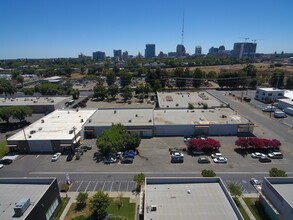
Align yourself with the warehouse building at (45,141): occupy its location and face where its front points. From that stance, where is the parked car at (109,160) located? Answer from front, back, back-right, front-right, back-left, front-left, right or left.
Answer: front-left

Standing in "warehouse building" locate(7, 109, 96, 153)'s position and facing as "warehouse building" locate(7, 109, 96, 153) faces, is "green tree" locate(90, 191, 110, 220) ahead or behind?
ahead

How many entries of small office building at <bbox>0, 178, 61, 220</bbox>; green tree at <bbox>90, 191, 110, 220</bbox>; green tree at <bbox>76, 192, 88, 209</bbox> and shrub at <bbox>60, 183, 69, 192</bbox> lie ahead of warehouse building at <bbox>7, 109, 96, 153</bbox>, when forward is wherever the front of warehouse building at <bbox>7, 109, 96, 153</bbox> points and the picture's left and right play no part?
4

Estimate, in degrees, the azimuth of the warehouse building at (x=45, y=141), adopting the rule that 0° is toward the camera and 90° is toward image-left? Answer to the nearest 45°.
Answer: approximately 0°

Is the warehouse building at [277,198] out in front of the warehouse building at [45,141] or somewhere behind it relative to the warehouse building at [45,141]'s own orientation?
in front

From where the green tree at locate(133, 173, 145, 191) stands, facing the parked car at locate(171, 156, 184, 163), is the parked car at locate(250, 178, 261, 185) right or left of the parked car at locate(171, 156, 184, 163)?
right

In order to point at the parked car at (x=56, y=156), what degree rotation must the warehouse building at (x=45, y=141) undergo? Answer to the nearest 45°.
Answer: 0° — it already faces it

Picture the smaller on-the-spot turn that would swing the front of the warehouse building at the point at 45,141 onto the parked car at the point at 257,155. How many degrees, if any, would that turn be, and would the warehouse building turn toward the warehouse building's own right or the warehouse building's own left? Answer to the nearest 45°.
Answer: approximately 45° to the warehouse building's own left

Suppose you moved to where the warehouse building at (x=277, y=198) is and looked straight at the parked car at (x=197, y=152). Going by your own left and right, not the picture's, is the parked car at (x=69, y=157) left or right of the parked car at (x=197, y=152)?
left

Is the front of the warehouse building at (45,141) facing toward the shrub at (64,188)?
yes

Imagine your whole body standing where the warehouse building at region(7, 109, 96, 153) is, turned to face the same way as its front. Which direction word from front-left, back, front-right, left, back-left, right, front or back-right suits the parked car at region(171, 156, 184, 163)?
front-left

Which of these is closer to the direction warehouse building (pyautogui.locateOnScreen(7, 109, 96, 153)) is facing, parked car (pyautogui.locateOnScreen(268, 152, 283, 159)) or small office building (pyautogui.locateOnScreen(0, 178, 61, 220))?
the small office building

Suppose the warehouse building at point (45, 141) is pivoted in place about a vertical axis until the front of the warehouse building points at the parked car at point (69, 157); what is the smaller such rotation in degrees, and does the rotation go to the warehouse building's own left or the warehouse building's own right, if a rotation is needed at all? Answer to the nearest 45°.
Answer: approximately 45° to the warehouse building's own left

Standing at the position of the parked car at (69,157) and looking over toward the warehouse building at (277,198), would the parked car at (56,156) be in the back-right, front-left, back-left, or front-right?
back-right

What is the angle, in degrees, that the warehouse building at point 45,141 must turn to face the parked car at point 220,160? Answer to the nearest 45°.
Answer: approximately 45° to its left
